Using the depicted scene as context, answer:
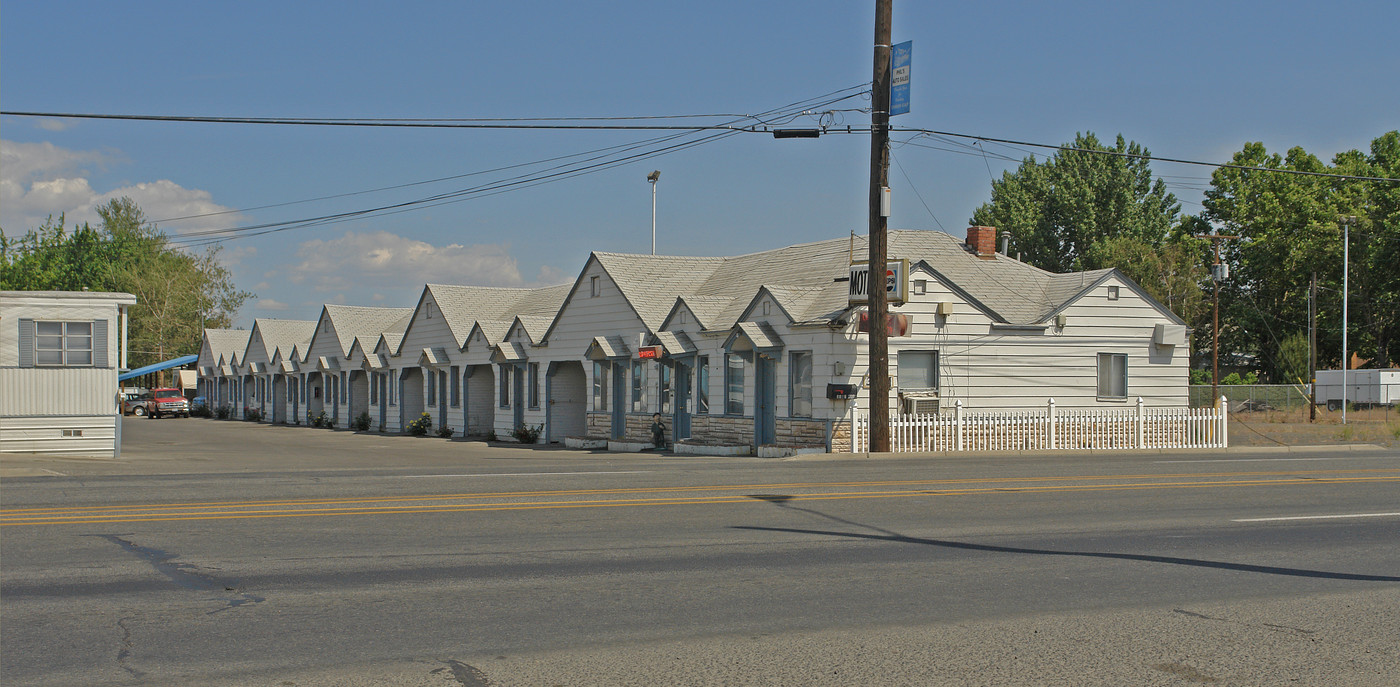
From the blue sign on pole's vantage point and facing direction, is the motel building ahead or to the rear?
to the rear

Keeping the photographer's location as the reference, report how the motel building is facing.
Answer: facing the viewer and to the left of the viewer

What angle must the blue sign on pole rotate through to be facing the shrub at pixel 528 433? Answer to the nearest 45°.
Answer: approximately 135° to its right

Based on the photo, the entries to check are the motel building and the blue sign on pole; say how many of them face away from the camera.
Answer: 0

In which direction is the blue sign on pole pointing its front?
toward the camera

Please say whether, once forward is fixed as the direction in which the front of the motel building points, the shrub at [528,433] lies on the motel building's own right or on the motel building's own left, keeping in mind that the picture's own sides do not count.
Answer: on the motel building's own right
